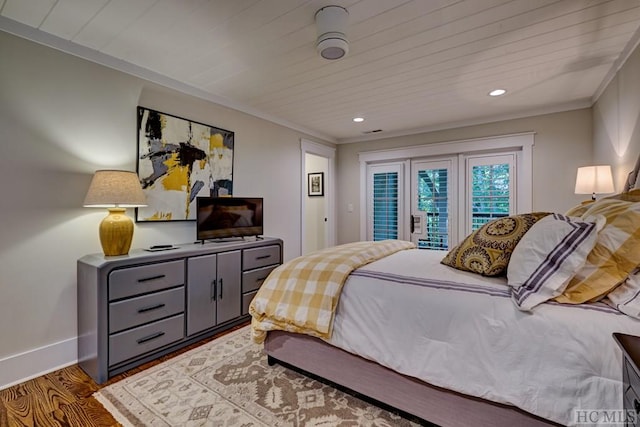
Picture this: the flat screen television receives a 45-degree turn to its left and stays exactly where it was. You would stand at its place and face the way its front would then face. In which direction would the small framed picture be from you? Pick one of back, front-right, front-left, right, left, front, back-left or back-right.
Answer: front-left

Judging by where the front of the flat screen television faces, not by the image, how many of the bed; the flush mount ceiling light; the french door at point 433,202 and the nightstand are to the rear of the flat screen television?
0

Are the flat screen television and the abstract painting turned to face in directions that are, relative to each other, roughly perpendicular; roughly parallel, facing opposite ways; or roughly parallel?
roughly parallel

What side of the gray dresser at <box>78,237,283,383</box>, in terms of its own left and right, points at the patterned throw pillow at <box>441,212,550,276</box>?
front

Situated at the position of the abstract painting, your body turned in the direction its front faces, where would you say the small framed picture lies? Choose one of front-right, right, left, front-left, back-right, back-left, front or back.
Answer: left

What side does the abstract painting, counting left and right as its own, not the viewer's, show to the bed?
front

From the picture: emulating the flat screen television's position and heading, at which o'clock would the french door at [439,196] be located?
The french door is roughly at 10 o'clock from the flat screen television.

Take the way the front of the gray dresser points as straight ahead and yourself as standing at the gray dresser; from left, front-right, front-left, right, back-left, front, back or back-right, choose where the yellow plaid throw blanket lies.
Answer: front

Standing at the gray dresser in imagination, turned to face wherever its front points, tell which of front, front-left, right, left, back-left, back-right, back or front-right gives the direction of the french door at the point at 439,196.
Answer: front-left

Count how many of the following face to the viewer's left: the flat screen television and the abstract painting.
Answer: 0

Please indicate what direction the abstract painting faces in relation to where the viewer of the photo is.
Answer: facing the viewer and to the right of the viewer

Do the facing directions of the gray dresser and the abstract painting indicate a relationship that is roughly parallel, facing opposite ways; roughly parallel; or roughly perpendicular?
roughly parallel

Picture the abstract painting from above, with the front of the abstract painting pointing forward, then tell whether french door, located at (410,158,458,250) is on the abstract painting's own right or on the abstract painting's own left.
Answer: on the abstract painting's own left

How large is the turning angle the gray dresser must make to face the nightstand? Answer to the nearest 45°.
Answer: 0° — it already faces it

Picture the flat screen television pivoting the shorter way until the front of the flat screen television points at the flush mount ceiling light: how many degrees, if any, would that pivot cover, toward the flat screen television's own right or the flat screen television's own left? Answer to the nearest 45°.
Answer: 0° — it already faces it

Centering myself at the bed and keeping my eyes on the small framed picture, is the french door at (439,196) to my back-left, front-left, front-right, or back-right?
front-right
